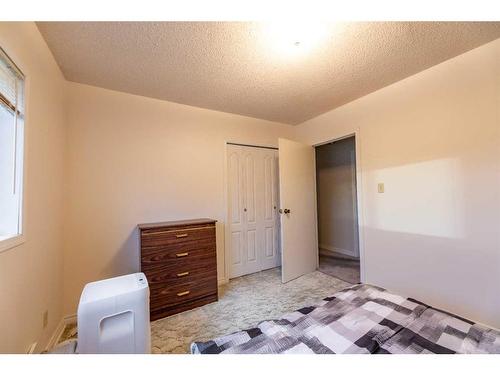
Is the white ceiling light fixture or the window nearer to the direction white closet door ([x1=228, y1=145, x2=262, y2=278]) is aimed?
the white ceiling light fixture

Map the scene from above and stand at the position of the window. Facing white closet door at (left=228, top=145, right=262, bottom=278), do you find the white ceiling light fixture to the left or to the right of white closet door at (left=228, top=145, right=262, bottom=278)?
right

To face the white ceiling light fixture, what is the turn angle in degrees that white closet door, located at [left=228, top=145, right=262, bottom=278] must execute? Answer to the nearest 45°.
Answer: approximately 45° to its right

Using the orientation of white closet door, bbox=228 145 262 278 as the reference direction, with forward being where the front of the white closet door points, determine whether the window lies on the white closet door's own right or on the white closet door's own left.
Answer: on the white closet door's own right

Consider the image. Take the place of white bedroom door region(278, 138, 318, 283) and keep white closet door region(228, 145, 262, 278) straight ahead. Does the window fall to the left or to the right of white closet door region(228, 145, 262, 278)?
left
